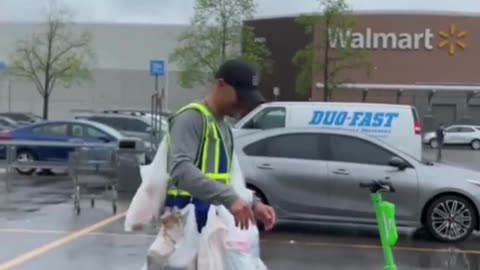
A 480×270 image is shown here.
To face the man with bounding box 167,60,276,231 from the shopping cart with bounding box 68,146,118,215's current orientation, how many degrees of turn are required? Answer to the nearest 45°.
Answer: approximately 180°

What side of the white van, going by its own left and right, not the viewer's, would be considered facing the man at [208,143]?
left

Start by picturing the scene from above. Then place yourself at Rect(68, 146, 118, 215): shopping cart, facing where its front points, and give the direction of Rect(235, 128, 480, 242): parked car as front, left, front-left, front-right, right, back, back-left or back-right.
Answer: back-right

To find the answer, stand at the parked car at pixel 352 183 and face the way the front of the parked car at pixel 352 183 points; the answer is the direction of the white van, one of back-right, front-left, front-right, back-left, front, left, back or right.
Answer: left

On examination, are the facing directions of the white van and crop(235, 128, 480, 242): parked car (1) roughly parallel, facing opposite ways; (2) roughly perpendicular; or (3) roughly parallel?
roughly parallel, facing opposite ways

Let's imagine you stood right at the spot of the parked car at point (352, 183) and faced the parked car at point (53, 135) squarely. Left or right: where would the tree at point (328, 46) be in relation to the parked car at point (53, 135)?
right

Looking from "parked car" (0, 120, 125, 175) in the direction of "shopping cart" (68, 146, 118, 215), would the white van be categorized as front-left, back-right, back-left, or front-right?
front-left

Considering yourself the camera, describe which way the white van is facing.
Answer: facing to the left of the viewer

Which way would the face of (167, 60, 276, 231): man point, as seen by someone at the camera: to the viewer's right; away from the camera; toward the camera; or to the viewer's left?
to the viewer's right

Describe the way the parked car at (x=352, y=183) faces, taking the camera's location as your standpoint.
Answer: facing to the right of the viewer
